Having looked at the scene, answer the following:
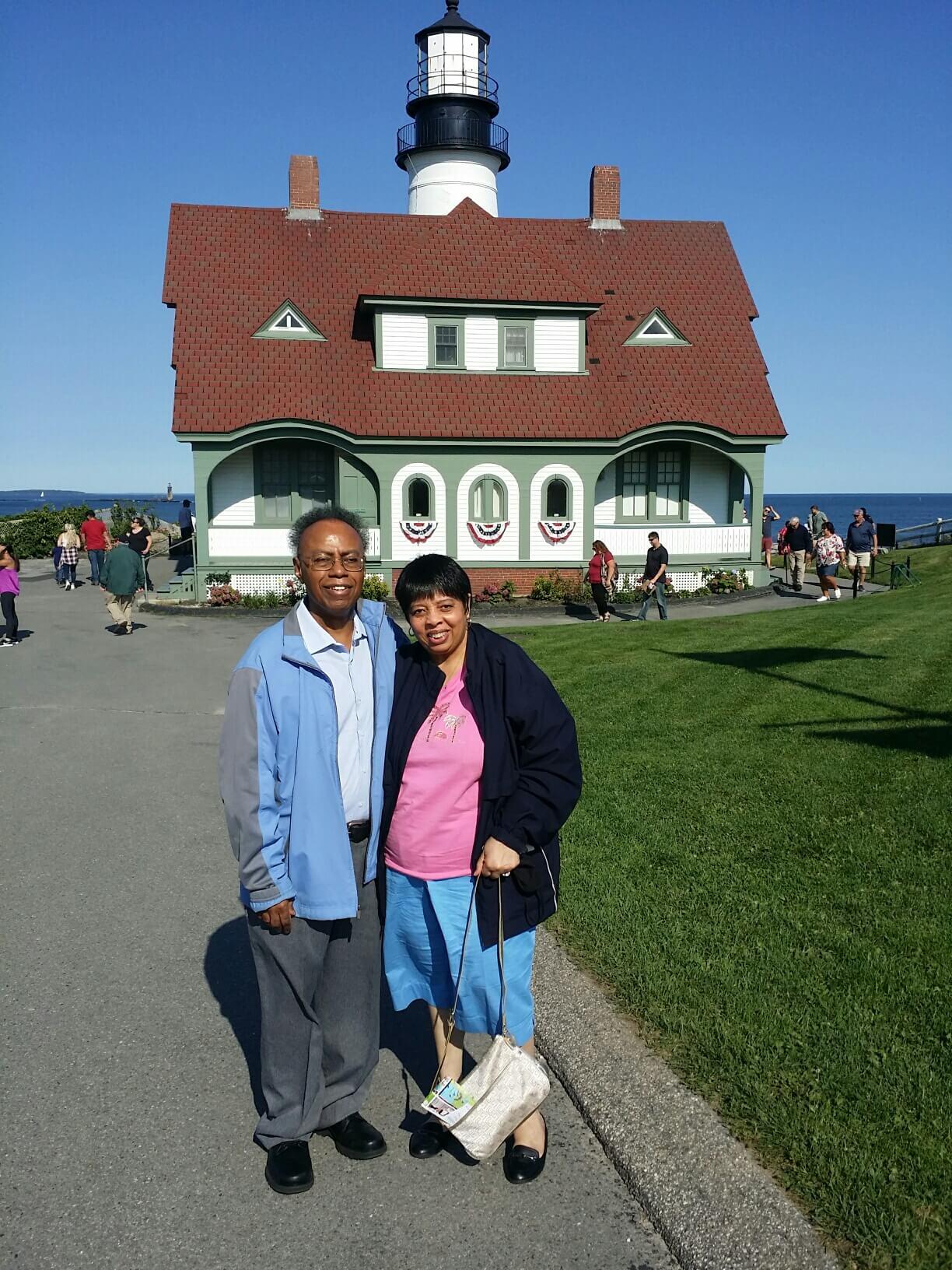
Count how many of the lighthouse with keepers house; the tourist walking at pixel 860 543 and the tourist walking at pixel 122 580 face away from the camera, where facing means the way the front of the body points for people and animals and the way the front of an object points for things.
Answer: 1

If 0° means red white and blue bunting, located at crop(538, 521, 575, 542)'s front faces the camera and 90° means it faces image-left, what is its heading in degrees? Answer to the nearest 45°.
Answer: approximately 0°

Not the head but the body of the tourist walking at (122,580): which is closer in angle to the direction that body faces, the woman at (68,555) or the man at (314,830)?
the woman

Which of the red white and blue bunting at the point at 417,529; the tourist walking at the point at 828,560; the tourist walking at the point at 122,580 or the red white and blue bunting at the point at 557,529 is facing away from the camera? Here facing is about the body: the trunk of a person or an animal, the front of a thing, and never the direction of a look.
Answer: the tourist walking at the point at 122,580

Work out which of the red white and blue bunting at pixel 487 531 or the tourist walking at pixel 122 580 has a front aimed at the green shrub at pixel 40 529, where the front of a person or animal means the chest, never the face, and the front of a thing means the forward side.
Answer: the tourist walking

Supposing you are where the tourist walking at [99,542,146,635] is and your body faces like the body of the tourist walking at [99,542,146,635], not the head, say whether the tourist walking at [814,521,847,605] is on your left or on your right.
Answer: on your right

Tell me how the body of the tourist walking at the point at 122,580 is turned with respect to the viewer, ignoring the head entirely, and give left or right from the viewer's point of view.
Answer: facing away from the viewer

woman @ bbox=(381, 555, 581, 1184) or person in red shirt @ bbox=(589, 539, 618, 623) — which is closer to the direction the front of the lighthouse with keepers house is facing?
the woman

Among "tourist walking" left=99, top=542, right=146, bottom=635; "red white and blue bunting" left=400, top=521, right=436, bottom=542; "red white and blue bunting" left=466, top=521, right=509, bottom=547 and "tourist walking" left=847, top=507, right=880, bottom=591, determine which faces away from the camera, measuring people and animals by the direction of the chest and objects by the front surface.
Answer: "tourist walking" left=99, top=542, right=146, bottom=635
